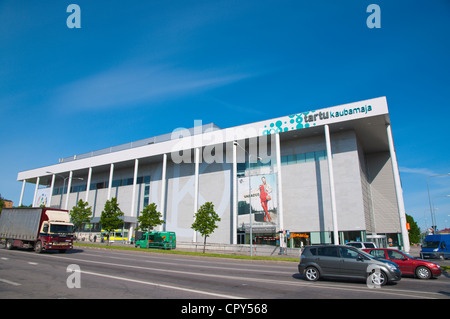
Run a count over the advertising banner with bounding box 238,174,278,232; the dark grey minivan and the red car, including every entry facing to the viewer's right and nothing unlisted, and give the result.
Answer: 2

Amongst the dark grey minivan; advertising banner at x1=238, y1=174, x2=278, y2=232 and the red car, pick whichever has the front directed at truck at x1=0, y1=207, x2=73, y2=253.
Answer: the advertising banner

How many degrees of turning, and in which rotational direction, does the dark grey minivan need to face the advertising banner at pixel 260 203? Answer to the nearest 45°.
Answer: approximately 90° to its left

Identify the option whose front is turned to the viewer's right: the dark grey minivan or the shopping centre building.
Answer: the dark grey minivan

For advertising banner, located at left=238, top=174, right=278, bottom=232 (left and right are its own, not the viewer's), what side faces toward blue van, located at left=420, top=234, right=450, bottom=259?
left

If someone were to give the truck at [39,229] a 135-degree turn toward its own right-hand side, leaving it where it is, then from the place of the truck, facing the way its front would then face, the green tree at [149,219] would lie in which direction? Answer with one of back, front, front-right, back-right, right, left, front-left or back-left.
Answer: back-right

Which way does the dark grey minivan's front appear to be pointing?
to the viewer's right

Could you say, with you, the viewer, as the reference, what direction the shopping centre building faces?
facing the viewer and to the left of the viewer

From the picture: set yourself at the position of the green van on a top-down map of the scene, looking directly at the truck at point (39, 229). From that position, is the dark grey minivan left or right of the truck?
left

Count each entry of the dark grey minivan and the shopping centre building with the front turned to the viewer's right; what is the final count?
1

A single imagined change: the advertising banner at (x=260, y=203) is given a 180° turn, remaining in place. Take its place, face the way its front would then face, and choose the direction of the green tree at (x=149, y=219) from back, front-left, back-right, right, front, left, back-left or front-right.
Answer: back-left

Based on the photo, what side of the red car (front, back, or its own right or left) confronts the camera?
right

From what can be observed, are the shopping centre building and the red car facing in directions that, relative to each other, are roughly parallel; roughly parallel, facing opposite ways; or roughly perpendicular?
roughly perpendicular

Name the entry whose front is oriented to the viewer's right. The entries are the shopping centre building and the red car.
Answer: the red car

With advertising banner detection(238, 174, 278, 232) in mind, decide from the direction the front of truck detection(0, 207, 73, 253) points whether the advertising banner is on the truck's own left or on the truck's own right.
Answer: on the truck's own left

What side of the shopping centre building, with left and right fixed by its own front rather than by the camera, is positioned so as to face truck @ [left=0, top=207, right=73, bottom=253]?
front

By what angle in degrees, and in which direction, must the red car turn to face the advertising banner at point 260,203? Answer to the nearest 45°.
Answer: approximately 135° to its left

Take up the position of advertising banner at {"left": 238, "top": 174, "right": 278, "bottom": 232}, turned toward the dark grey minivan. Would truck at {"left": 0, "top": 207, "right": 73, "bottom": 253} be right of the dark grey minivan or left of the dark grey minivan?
right

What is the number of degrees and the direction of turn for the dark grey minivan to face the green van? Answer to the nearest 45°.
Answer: approximately 135° to its left
